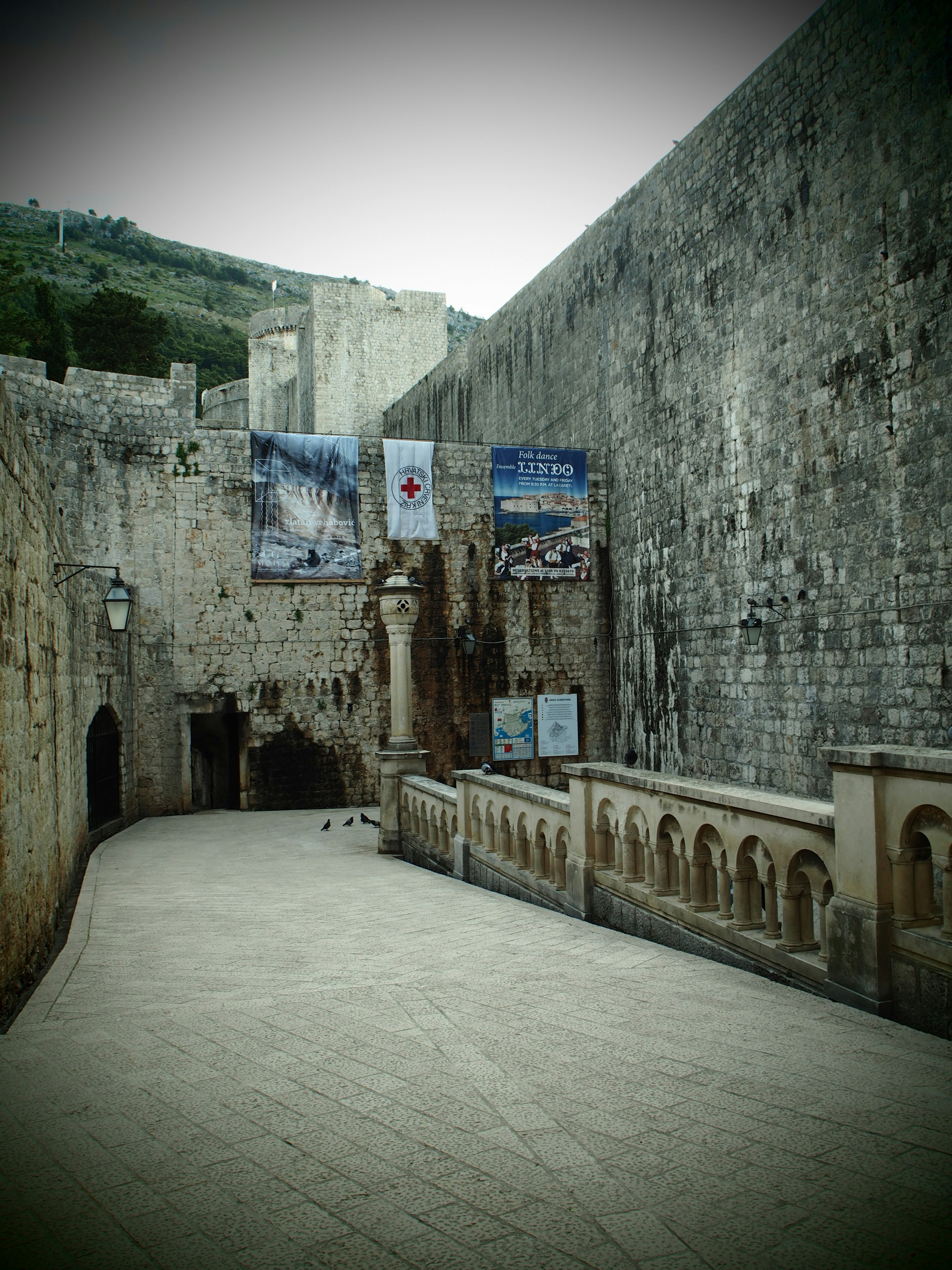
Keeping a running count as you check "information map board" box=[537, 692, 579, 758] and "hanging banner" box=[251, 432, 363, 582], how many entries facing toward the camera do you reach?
2

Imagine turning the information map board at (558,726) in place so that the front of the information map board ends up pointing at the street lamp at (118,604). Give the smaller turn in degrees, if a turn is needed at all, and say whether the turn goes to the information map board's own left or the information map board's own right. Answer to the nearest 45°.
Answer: approximately 45° to the information map board's own right

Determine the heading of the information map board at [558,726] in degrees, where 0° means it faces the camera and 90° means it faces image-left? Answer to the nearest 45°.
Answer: approximately 0°

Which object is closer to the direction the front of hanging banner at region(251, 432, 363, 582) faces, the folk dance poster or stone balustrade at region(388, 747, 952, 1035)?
the stone balustrade

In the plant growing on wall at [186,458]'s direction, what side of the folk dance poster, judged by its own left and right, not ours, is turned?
right

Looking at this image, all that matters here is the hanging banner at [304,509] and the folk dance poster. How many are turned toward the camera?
2

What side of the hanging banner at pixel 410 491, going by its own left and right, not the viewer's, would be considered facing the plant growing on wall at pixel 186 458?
right
